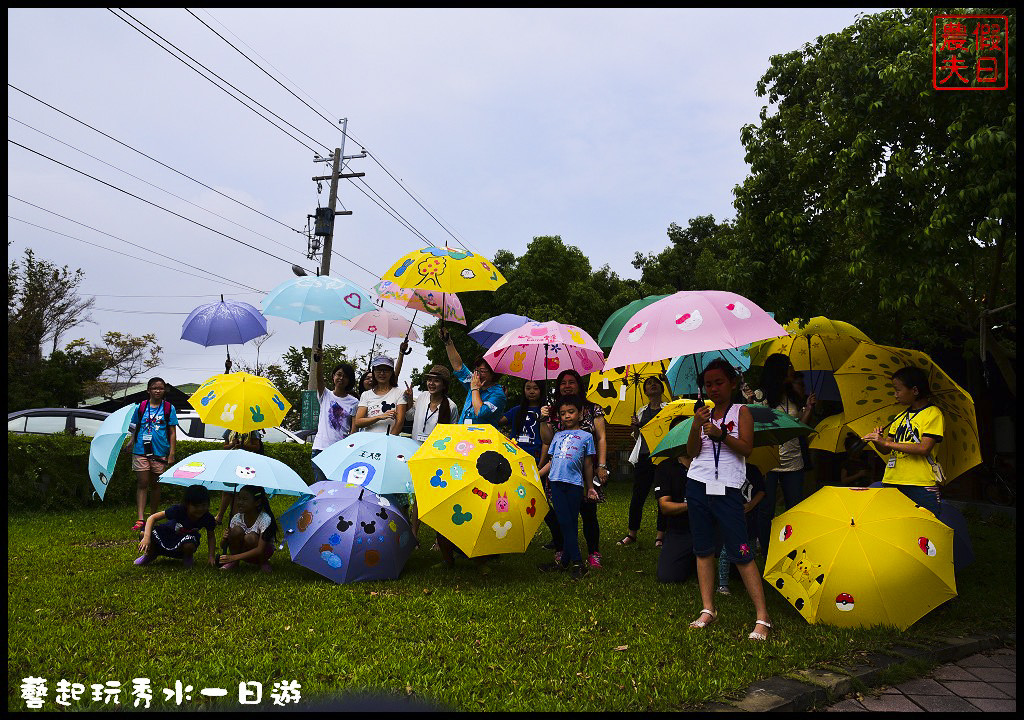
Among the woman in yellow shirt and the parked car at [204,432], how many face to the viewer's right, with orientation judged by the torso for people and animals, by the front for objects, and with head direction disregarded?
1

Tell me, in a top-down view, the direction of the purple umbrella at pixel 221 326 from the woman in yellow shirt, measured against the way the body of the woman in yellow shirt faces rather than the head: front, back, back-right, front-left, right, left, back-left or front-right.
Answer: front-right

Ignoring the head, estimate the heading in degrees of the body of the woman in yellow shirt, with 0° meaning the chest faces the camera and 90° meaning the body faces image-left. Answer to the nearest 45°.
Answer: approximately 45°

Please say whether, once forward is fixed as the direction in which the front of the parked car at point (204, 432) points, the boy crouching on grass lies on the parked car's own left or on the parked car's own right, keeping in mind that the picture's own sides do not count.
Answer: on the parked car's own right

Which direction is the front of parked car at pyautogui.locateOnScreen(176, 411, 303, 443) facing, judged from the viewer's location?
facing to the right of the viewer

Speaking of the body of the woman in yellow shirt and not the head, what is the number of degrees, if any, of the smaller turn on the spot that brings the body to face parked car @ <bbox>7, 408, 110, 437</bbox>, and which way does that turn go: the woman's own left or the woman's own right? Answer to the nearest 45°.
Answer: approximately 45° to the woman's own right

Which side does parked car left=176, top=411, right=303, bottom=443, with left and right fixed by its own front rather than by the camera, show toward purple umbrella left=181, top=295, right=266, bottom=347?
right
